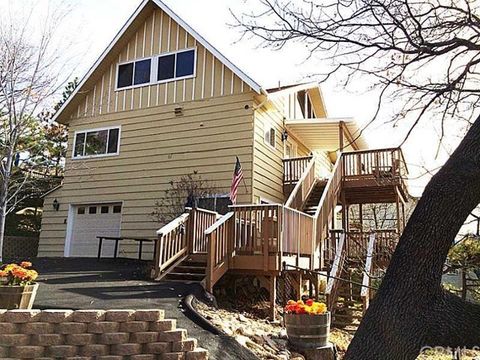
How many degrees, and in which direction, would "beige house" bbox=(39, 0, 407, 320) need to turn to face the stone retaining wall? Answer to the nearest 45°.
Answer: approximately 45° to its left

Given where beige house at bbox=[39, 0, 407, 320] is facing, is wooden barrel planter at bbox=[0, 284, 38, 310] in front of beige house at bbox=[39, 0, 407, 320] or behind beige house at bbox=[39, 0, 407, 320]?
in front

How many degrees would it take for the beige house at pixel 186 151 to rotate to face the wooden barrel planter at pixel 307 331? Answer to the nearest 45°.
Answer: approximately 45° to its left

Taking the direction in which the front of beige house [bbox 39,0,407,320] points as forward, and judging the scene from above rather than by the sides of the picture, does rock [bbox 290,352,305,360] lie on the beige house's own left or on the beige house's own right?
on the beige house's own left

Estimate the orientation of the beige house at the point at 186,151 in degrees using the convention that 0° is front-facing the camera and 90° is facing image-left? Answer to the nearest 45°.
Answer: approximately 45°
